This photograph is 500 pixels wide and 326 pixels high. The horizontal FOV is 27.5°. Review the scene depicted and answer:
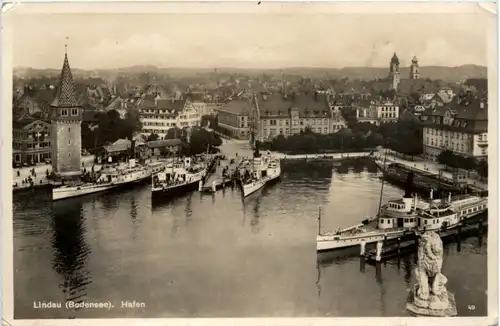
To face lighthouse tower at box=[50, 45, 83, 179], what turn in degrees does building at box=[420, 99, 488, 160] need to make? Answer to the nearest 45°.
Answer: approximately 45° to its right

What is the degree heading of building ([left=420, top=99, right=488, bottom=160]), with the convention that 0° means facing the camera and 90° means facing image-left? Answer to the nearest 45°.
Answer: approximately 45°

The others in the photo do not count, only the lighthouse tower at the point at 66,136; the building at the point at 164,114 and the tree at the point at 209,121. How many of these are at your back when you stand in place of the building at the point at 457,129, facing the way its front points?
0

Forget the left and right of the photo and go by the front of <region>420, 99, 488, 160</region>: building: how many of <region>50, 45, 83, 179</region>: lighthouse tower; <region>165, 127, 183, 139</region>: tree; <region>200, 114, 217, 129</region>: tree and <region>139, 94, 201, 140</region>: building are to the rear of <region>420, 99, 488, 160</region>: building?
0

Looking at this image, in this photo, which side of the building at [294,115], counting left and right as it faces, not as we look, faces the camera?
front

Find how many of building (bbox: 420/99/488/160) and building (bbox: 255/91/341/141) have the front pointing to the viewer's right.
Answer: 0
